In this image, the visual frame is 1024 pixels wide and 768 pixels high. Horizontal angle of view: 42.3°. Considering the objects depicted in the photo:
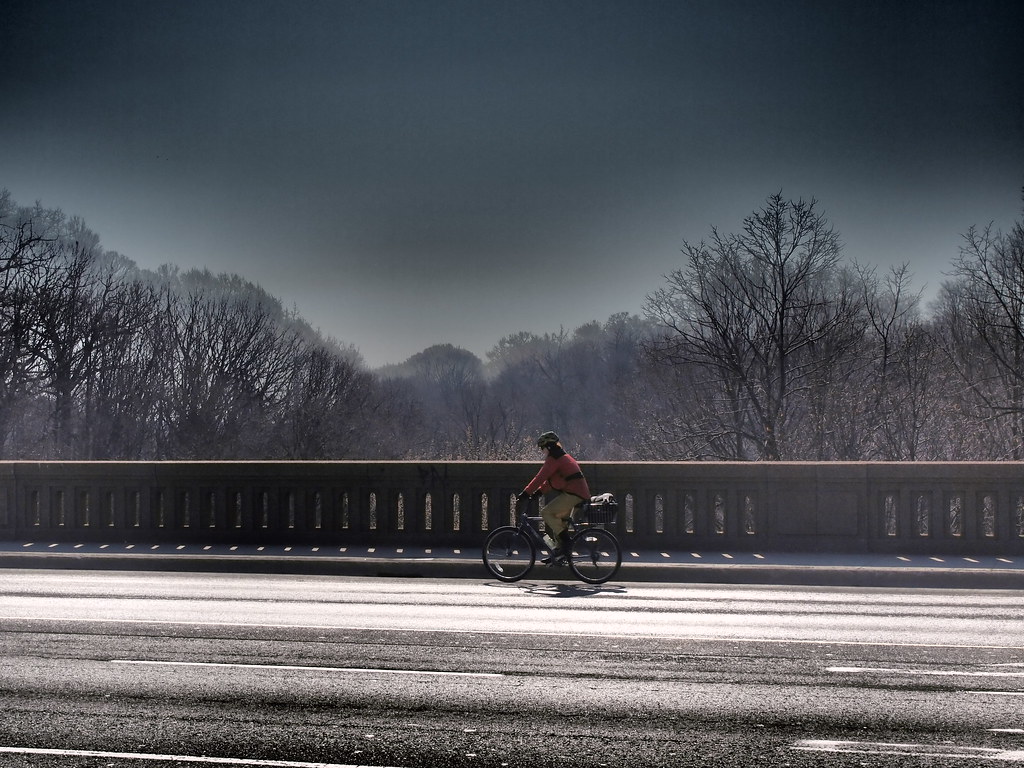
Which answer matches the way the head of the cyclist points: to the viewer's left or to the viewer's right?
to the viewer's left

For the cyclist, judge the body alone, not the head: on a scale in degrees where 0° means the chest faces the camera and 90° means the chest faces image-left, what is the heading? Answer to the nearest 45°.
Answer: approximately 90°

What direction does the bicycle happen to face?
to the viewer's left

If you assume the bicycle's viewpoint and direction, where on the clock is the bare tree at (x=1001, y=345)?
The bare tree is roughly at 4 o'clock from the bicycle.

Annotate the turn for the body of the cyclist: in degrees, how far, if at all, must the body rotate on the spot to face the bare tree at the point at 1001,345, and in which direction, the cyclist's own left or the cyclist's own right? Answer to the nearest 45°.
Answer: approximately 135° to the cyclist's own right
